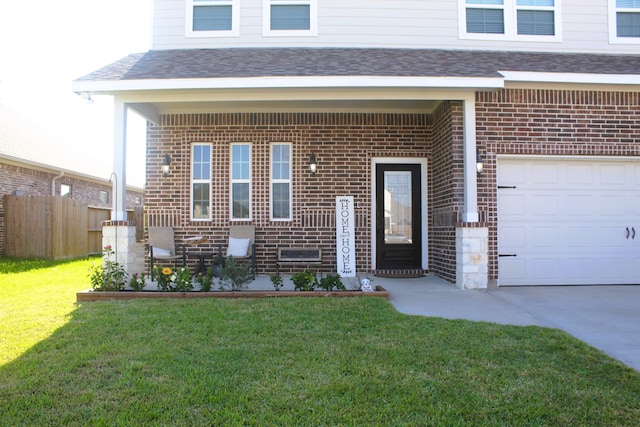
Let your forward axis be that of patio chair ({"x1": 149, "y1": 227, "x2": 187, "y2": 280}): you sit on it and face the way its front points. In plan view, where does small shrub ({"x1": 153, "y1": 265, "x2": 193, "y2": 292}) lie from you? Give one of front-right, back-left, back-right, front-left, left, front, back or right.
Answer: front-right

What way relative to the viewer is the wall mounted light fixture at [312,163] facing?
toward the camera

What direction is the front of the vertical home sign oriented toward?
toward the camera

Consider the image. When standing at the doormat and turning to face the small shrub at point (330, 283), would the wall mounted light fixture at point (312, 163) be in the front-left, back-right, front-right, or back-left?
front-right

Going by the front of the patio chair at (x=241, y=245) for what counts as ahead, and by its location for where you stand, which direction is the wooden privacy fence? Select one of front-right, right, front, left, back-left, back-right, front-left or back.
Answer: right

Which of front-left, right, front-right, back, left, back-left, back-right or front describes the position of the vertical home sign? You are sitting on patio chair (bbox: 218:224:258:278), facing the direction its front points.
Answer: back-left

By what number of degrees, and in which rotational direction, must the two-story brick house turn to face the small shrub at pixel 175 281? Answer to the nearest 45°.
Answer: approximately 45° to its right

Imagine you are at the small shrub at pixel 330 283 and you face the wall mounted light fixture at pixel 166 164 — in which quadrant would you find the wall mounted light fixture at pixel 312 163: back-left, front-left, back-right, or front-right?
front-right

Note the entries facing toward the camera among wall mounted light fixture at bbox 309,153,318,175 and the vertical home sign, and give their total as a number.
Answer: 2

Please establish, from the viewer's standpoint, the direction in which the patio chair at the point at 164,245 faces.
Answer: facing the viewer and to the right of the viewer
